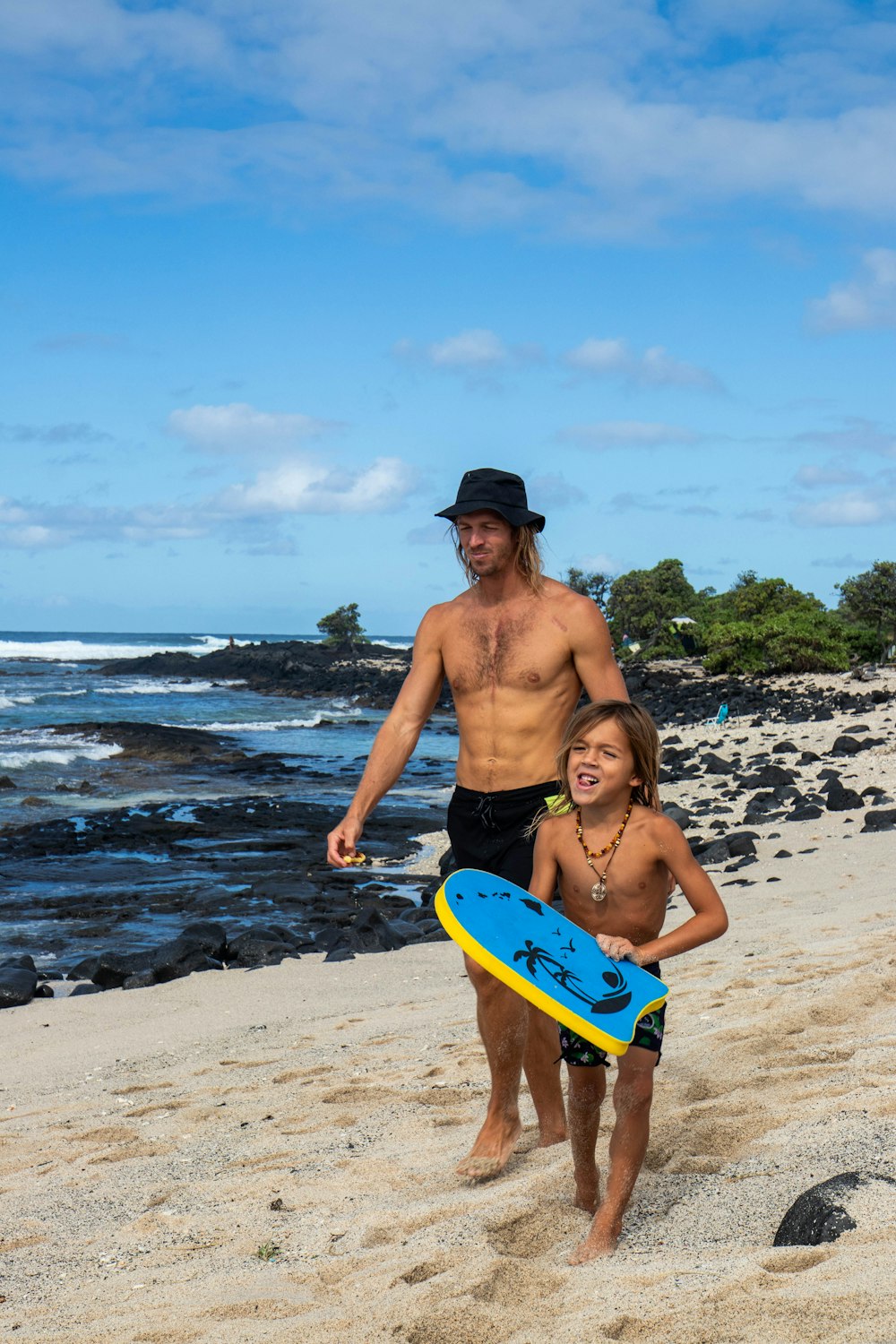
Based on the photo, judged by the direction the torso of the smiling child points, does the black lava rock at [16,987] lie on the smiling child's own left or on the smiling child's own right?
on the smiling child's own right

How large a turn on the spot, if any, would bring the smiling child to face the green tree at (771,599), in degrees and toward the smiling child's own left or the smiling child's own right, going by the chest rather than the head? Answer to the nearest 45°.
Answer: approximately 135° to the smiling child's own right

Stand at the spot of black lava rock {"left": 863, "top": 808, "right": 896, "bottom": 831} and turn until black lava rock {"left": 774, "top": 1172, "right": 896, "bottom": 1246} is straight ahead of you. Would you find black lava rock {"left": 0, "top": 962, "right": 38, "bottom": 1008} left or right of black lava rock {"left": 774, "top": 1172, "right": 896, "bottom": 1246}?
right

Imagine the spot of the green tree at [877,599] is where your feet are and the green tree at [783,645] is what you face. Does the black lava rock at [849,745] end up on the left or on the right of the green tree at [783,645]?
left

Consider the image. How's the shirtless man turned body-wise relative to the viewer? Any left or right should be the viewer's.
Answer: facing the viewer and to the left of the viewer

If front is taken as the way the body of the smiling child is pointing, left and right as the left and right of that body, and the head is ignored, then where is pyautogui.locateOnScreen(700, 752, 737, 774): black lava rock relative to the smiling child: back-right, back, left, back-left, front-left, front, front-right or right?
back-right

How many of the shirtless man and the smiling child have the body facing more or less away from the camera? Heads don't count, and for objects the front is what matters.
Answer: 0
